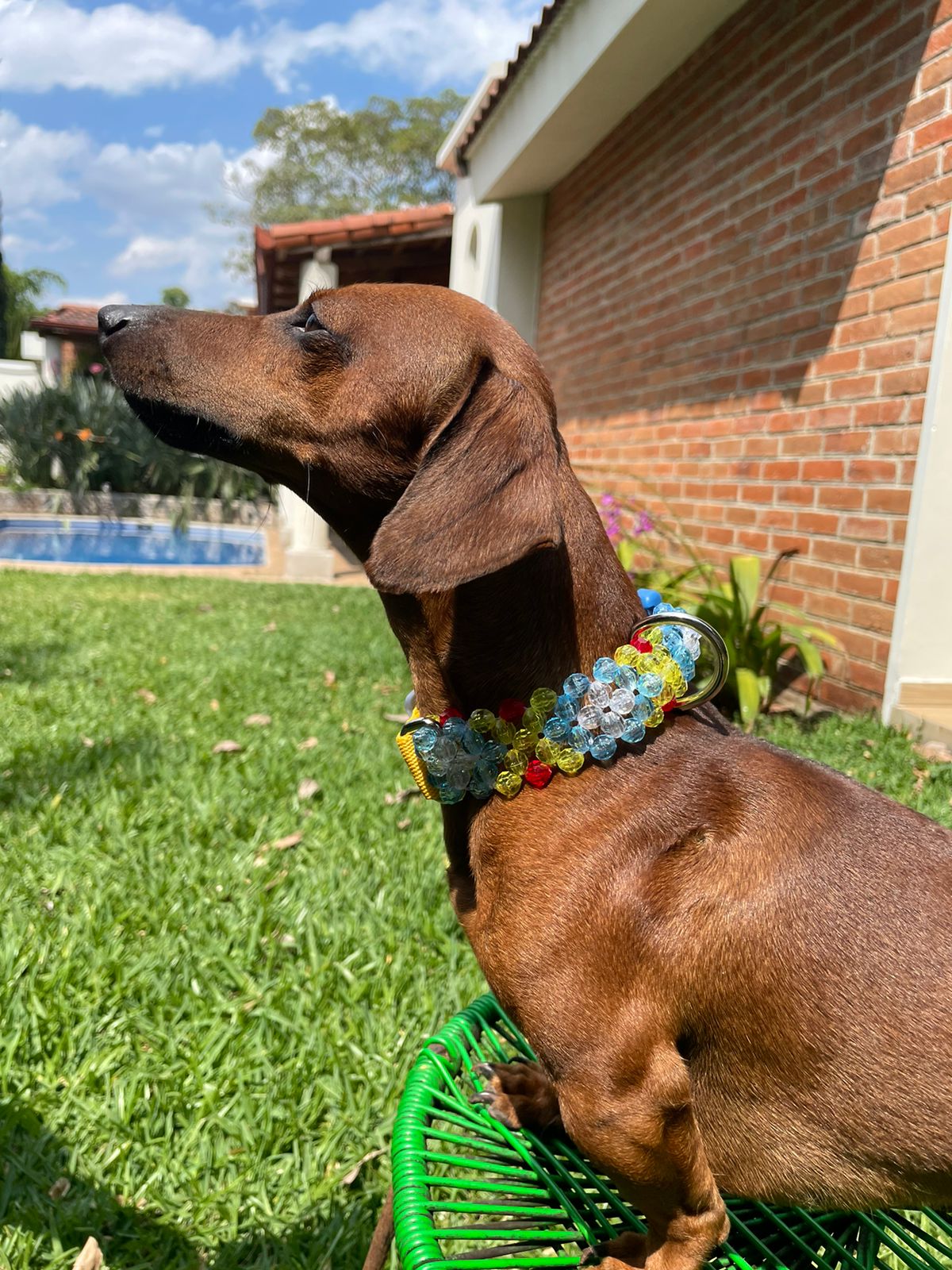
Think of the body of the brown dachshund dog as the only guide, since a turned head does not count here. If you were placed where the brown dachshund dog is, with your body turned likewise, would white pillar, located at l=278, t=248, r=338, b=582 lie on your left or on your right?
on your right

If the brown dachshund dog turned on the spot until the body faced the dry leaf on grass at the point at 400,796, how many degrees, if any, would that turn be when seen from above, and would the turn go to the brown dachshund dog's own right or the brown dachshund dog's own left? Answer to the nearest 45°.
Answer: approximately 90° to the brown dachshund dog's own right

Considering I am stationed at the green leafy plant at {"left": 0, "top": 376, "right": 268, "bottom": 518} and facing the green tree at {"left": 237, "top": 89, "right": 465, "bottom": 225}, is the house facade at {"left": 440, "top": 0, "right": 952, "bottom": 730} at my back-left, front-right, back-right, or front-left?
back-right

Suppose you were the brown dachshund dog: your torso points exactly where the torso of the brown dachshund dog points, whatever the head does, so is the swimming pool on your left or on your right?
on your right

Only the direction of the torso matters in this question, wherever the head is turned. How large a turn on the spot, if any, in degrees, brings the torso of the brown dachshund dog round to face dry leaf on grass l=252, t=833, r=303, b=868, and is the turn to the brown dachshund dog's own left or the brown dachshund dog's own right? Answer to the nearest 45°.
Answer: approximately 45° to the brown dachshund dog's own right

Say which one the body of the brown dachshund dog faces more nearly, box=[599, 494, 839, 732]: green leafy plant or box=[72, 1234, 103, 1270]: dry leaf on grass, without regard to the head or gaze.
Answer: the dry leaf on grass

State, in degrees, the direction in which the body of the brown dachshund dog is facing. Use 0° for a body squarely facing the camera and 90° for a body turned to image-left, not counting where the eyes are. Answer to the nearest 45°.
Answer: approximately 90°

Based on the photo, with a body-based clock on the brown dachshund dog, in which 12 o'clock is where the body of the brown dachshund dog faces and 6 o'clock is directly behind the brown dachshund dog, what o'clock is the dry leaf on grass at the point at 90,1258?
The dry leaf on grass is roughly at 12 o'clock from the brown dachshund dog.

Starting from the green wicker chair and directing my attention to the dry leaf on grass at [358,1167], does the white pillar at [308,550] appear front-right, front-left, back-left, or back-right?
front-right
